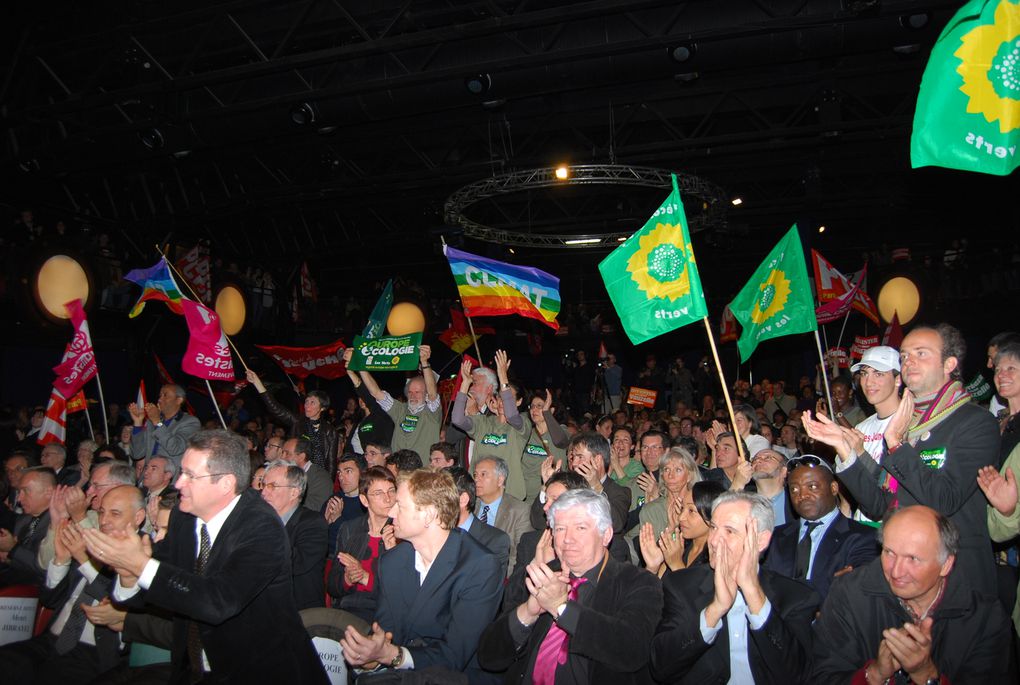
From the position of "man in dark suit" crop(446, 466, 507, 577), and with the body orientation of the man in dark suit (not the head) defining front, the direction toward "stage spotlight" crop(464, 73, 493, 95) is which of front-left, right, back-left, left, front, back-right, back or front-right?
back-right

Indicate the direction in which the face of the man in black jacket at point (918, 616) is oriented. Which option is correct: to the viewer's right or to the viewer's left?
to the viewer's left

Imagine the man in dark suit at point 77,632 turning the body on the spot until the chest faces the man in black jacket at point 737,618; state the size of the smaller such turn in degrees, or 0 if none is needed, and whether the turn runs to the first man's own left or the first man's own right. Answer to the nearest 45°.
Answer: approximately 90° to the first man's own left

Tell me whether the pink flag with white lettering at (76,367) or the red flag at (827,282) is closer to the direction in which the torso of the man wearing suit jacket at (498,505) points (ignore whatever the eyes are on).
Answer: the pink flag with white lettering

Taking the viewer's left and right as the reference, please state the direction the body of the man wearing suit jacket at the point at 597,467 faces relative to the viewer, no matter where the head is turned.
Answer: facing the viewer and to the left of the viewer

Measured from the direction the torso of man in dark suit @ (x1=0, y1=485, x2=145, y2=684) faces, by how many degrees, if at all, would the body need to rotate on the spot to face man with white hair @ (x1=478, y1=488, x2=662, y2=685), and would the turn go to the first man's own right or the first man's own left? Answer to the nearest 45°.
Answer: approximately 90° to the first man's own left

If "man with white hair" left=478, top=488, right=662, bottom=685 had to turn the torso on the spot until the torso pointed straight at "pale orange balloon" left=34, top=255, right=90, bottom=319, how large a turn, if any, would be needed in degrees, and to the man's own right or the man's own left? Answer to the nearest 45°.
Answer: approximately 90° to the man's own right

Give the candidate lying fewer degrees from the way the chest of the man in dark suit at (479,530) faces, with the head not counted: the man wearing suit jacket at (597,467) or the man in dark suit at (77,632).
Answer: the man in dark suit

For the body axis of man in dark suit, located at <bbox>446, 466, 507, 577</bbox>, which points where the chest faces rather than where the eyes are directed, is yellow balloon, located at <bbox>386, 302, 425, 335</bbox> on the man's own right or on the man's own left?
on the man's own right

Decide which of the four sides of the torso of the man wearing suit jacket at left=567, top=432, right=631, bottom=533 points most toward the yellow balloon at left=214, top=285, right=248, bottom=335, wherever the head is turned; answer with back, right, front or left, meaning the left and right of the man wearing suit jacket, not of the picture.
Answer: right

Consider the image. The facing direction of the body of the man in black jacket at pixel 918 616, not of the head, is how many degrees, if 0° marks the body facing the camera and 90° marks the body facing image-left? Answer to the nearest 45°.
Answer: approximately 45°

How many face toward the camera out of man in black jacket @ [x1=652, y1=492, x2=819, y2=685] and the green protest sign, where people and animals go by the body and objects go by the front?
2

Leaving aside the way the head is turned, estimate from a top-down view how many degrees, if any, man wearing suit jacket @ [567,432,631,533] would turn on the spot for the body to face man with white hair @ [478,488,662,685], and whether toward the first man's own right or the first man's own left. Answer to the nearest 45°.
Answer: approximately 45° to the first man's own left

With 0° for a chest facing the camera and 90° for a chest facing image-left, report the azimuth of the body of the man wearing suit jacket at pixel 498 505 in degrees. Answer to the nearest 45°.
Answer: approximately 45°
